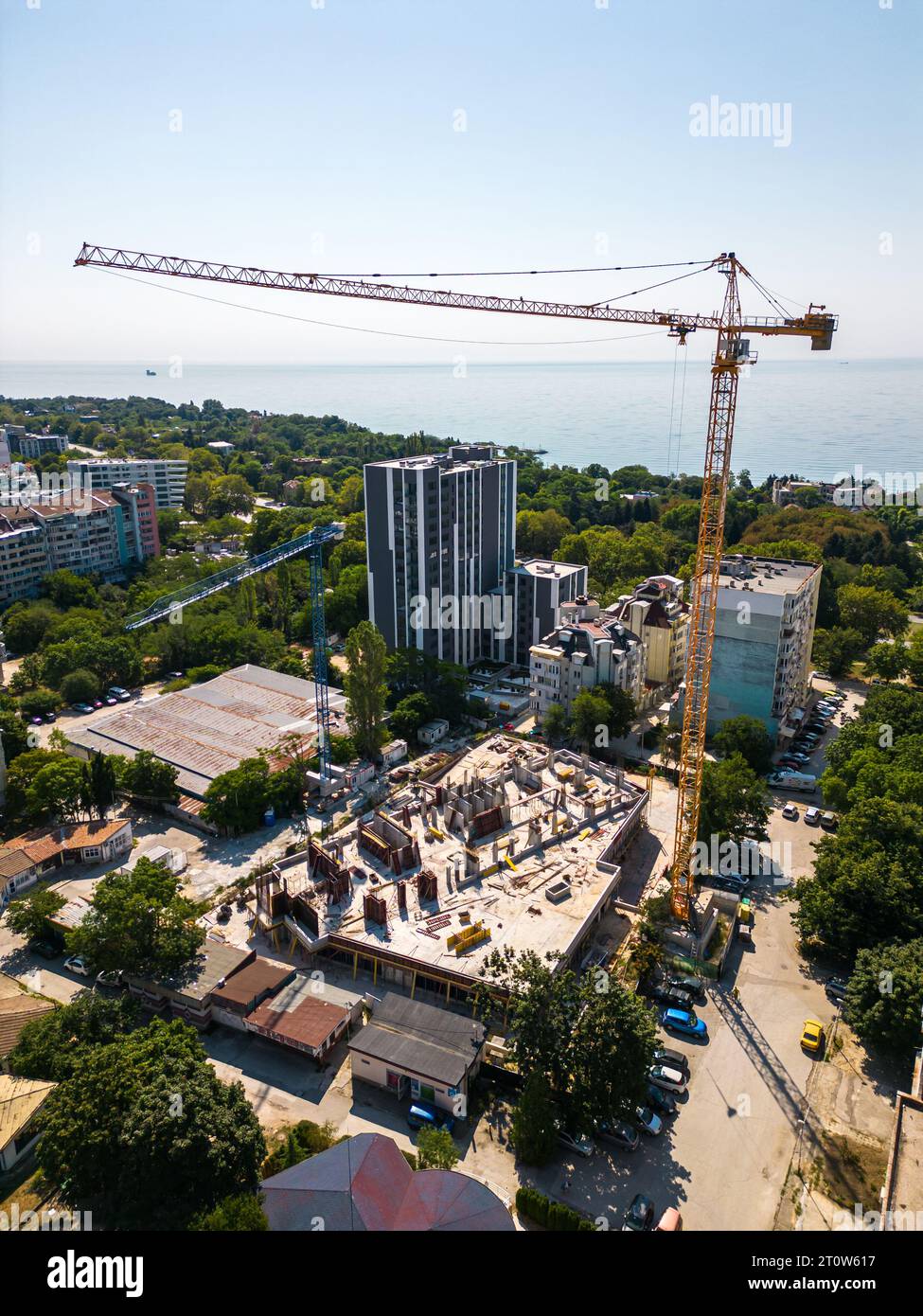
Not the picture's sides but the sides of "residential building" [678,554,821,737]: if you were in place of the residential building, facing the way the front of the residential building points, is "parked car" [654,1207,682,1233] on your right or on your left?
on your right

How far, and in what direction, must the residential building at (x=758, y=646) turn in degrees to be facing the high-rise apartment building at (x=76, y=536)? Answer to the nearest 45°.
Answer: approximately 180°

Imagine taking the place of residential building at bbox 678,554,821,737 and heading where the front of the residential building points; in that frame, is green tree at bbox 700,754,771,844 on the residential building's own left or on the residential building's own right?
on the residential building's own right

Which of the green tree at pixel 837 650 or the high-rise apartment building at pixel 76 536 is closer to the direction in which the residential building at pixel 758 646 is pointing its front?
the green tree

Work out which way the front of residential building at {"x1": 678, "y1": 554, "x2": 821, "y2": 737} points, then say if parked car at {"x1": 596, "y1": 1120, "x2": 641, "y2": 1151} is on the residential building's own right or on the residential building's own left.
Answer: on the residential building's own right

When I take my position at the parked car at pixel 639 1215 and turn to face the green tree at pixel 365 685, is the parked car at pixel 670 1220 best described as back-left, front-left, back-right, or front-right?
back-right

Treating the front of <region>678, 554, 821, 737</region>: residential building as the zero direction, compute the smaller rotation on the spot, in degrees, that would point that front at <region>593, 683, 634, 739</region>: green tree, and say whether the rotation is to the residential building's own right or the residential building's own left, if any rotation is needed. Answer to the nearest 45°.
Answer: approximately 135° to the residential building's own right
